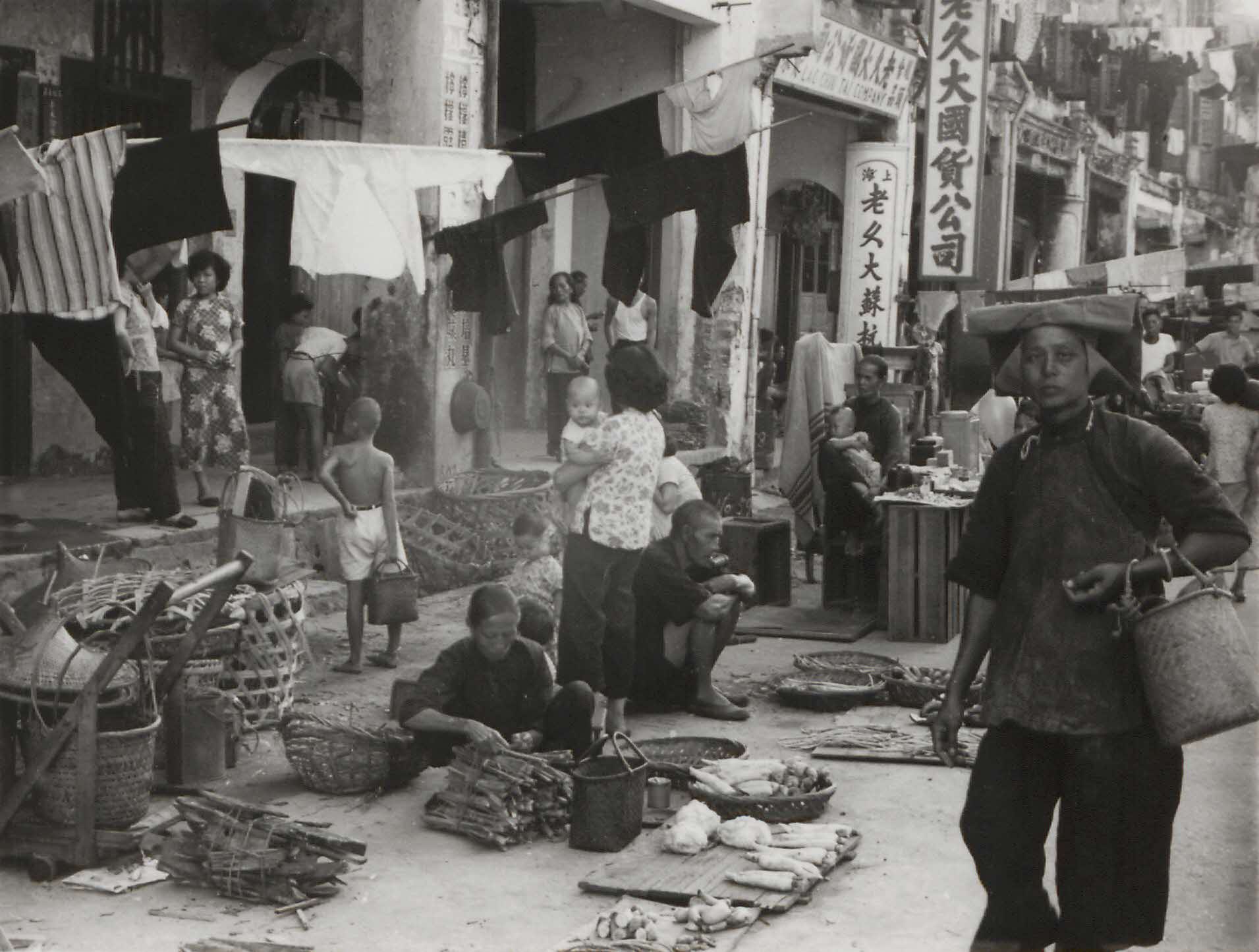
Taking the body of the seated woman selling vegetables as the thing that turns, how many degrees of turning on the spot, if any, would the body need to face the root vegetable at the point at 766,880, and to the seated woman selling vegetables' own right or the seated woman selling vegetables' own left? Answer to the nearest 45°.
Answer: approximately 45° to the seated woman selling vegetables' own left

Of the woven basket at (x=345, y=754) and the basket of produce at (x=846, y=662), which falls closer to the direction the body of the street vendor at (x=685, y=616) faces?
the basket of produce

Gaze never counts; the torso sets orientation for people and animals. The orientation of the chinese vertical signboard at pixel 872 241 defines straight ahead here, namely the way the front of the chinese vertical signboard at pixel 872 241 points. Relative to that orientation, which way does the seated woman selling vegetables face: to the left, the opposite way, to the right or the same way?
the same way

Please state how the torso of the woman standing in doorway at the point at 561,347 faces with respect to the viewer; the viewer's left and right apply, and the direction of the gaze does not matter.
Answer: facing the viewer and to the right of the viewer

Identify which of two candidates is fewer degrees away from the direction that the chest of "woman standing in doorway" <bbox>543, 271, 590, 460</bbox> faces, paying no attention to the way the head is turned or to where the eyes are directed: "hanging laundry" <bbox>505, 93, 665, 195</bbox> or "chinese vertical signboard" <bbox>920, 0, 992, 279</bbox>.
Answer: the hanging laundry

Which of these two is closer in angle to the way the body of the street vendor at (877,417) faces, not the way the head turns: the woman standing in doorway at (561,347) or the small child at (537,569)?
the small child

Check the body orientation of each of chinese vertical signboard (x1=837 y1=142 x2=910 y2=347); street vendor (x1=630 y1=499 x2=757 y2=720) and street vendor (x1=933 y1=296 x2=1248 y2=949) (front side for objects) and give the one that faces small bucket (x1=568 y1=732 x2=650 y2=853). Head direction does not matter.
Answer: the chinese vertical signboard

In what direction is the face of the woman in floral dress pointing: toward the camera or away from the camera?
toward the camera

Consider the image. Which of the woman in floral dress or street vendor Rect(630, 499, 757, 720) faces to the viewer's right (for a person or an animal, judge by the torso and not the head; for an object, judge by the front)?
the street vendor

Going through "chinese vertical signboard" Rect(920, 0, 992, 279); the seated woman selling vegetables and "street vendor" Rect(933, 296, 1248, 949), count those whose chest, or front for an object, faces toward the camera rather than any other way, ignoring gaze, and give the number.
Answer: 3

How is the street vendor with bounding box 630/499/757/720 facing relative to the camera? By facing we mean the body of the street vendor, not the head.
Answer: to the viewer's right

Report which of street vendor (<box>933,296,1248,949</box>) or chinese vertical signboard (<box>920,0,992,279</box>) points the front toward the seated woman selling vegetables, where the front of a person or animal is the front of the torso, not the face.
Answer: the chinese vertical signboard

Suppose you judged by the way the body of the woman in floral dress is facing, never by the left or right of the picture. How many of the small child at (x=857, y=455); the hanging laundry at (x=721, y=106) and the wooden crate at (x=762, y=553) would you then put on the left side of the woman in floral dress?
3

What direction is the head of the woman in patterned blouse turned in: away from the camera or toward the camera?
away from the camera

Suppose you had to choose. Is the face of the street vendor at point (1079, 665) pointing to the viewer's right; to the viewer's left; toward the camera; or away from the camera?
toward the camera

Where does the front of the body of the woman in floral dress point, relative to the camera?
toward the camera

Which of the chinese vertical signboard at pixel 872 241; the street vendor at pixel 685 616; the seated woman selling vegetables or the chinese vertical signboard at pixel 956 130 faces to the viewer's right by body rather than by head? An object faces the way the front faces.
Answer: the street vendor

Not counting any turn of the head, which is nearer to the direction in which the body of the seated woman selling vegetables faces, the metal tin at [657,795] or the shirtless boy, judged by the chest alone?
the metal tin

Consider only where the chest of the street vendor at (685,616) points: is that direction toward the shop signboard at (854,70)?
no

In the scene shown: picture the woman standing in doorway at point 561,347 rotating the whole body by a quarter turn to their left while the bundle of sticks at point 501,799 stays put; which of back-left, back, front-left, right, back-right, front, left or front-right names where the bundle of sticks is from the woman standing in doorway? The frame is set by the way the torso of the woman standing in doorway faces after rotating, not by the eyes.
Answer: back-right

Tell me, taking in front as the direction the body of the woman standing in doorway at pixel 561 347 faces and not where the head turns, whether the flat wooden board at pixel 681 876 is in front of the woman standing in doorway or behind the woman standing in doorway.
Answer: in front

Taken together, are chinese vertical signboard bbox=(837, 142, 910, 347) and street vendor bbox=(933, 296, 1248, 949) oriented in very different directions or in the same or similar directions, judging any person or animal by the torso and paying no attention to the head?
same or similar directions

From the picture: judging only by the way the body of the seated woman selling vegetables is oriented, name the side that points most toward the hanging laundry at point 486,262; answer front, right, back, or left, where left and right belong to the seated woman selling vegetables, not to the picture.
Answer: back
